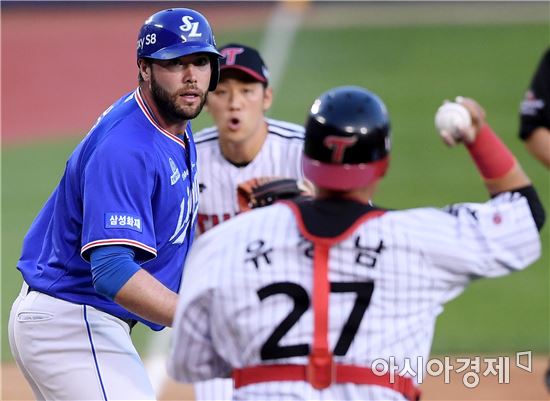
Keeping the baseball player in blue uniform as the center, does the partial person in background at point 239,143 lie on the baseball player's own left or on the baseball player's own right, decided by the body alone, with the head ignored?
on the baseball player's own left

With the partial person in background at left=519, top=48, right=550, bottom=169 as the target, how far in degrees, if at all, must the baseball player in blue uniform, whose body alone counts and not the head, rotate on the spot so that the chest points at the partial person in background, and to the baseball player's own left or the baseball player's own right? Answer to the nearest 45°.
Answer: approximately 90° to the baseball player's own left

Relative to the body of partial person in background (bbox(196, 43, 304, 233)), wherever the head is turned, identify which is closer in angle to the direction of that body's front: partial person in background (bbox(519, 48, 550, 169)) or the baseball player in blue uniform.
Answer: the baseball player in blue uniform

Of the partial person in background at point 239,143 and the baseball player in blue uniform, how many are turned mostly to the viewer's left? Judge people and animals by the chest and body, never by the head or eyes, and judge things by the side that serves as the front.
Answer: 0

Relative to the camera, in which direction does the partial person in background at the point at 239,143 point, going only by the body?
toward the camera

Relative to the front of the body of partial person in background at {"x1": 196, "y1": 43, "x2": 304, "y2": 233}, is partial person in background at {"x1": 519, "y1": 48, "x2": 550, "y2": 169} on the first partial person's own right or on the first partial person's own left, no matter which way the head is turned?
on the first partial person's own left

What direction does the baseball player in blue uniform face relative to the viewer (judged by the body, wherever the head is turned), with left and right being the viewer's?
facing the viewer and to the right of the viewer
